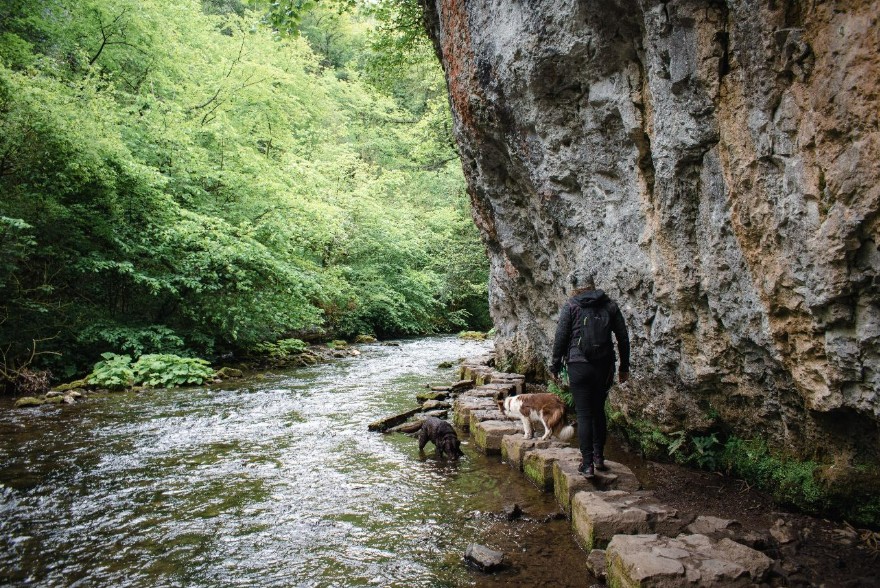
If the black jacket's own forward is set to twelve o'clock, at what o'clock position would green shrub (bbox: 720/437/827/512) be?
The green shrub is roughly at 3 o'clock from the black jacket.

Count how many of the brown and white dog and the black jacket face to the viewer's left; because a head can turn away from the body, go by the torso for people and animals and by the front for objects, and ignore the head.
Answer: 1

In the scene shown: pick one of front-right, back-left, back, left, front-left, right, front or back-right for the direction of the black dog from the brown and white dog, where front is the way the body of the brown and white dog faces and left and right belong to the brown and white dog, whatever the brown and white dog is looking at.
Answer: front

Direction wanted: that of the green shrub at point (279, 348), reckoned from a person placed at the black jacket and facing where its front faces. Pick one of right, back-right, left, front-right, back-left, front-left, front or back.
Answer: front-left

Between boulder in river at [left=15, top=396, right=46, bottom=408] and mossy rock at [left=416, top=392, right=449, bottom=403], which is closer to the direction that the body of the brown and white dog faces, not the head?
the boulder in river

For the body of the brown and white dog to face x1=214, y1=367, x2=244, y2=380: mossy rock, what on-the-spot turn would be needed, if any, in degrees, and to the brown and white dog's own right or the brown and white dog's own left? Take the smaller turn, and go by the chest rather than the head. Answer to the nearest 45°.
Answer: approximately 45° to the brown and white dog's own right

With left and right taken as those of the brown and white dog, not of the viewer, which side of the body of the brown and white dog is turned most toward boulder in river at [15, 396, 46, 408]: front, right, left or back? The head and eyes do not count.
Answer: front

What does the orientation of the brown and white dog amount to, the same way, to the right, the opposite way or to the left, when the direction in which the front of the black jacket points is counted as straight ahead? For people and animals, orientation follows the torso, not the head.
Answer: to the left

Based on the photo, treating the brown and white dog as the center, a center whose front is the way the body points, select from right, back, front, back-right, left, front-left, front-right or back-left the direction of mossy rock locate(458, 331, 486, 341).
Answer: right

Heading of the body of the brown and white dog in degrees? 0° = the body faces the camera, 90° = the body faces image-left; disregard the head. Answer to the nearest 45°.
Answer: approximately 90°

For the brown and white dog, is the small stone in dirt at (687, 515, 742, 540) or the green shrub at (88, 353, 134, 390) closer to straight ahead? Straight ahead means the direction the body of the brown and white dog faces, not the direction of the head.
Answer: the green shrub

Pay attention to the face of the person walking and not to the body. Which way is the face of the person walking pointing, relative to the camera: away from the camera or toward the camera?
away from the camera

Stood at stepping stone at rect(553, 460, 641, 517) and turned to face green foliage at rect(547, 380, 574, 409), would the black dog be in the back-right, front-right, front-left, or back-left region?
front-left

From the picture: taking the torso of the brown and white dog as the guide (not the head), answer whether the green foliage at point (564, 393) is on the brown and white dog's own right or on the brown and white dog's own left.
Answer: on the brown and white dog's own right

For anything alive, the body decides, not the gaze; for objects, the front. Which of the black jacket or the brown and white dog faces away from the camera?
the black jacket

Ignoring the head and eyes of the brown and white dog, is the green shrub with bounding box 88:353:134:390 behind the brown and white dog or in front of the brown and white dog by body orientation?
in front

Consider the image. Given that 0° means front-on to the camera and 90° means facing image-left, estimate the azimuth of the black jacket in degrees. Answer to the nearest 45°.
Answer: approximately 180°
